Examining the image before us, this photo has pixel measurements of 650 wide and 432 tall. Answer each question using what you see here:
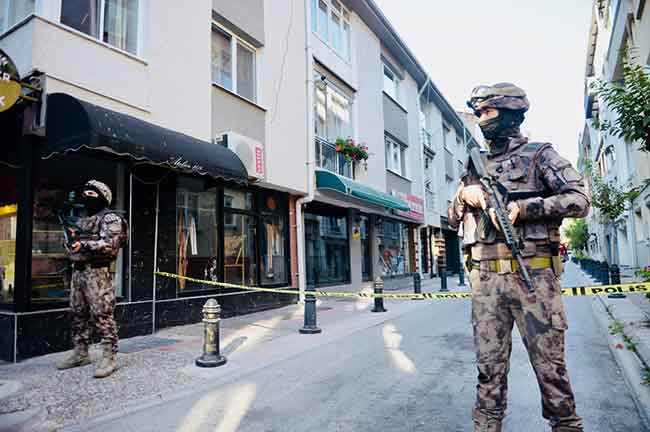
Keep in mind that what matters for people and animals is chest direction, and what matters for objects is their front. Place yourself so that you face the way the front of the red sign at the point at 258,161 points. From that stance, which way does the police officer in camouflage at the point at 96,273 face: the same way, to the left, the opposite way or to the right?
to the right

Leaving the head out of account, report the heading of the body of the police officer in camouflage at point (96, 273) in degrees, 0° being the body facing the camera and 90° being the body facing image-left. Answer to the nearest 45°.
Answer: approximately 45°

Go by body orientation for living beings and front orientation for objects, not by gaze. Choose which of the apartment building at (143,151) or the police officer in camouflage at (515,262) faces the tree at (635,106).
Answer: the apartment building

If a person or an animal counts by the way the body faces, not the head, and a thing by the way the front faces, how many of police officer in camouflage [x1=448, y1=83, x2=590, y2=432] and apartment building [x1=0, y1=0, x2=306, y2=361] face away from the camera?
0

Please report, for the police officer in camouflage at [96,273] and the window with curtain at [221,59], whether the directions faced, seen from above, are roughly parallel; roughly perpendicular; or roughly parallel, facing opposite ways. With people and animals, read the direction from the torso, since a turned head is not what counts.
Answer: roughly perpendicular

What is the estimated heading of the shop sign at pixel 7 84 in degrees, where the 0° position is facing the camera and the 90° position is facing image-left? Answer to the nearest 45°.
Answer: approximately 0°

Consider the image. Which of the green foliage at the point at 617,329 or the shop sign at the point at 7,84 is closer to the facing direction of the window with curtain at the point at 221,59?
the green foliage

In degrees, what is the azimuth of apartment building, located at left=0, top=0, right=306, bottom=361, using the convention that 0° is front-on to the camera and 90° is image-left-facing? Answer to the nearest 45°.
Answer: approximately 315°

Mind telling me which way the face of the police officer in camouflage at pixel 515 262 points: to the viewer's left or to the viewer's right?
to the viewer's left

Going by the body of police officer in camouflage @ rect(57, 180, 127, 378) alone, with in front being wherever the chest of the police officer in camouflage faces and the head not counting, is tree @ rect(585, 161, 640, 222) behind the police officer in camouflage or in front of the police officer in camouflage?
behind

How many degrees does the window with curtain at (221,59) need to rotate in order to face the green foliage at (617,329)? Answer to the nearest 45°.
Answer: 0° — it already faces it

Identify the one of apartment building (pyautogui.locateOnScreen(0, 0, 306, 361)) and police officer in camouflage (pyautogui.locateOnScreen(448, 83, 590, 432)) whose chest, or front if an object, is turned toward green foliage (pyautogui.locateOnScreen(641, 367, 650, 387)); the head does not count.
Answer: the apartment building

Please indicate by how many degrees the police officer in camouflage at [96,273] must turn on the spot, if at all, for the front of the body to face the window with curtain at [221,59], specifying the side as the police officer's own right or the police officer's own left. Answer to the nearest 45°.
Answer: approximately 180°
